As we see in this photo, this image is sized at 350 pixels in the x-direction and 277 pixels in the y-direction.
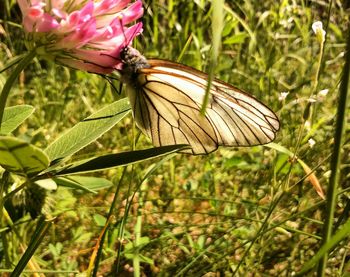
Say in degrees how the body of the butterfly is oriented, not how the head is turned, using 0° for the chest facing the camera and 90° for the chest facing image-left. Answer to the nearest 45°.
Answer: approximately 90°
